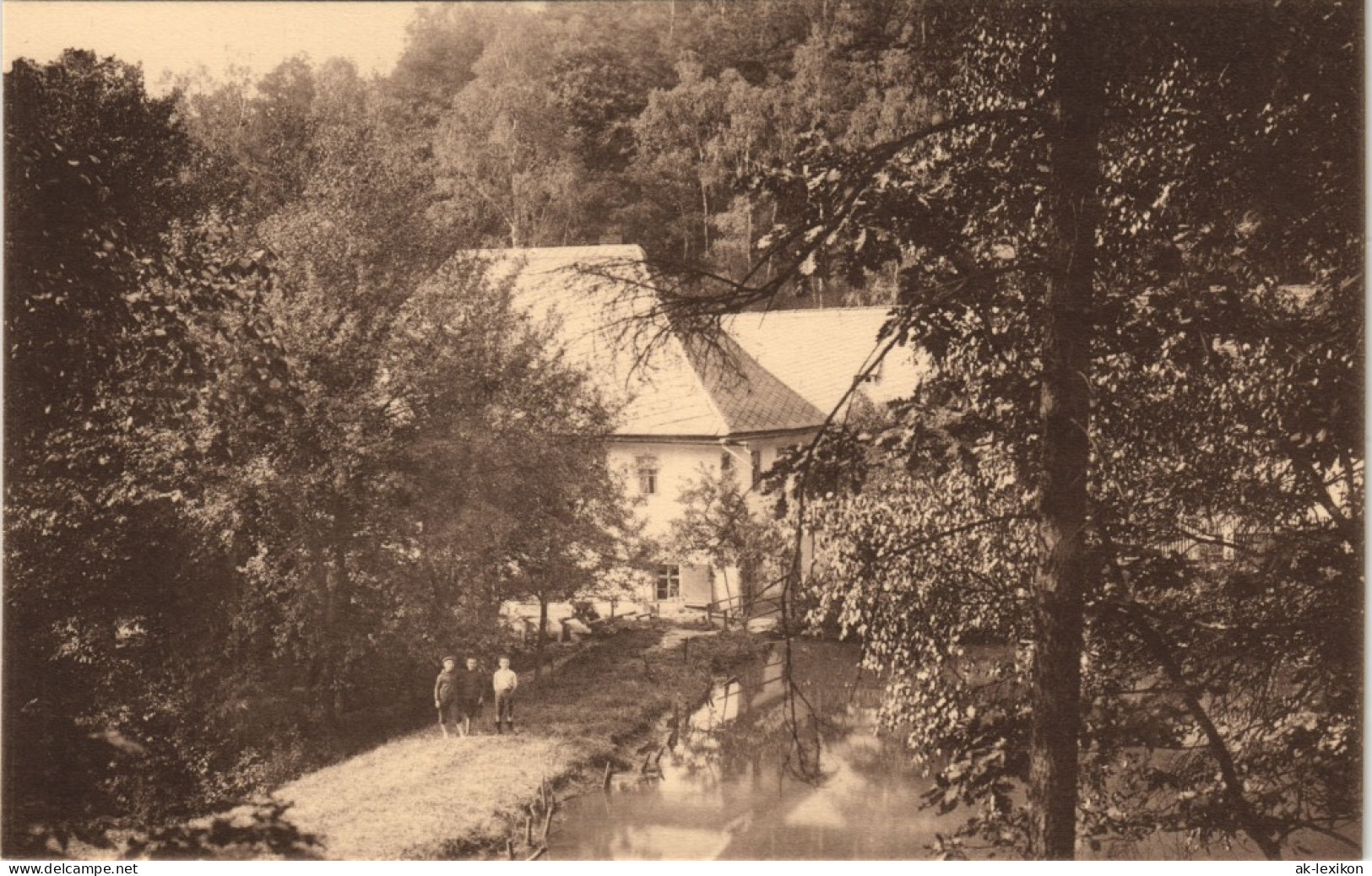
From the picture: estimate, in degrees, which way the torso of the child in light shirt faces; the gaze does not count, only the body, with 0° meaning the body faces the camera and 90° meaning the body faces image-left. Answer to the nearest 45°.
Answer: approximately 0°
